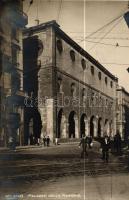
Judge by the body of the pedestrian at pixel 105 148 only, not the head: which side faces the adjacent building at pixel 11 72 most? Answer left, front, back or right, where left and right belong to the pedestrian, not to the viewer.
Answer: right

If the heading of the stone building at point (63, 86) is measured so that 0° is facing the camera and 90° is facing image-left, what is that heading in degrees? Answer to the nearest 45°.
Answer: approximately 315°
